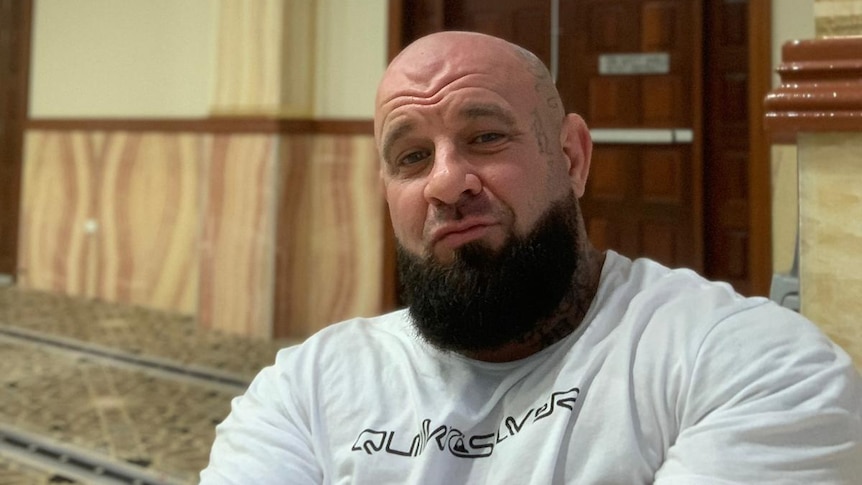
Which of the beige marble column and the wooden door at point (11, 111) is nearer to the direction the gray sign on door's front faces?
the beige marble column

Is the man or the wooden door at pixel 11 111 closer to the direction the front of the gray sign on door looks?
the man

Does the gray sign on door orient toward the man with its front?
yes

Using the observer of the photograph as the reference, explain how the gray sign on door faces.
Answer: facing the viewer

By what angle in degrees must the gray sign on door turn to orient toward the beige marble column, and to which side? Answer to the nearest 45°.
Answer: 0° — it already faces it
